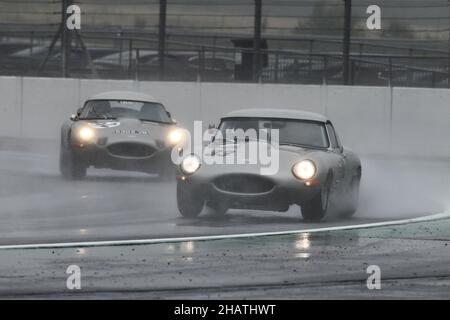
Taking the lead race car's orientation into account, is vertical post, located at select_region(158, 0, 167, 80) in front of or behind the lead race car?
behind

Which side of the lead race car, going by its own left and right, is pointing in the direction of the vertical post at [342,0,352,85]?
back

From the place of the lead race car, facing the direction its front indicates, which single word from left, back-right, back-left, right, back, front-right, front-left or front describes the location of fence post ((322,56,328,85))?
back

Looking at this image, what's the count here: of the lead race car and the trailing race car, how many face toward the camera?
2

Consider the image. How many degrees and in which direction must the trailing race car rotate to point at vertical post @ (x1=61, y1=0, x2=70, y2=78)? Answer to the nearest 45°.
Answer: approximately 180°

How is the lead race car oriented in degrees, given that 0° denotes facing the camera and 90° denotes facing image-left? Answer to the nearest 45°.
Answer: approximately 0°

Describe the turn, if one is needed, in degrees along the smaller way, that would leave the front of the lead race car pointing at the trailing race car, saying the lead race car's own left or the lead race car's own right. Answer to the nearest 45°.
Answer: approximately 135° to the lead race car's own right

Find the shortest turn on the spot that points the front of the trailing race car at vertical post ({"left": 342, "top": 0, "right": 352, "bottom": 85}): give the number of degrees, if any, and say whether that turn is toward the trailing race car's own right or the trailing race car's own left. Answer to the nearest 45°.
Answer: approximately 135° to the trailing race car's own left

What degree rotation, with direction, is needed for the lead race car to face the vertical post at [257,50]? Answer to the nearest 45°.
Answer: approximately 180°

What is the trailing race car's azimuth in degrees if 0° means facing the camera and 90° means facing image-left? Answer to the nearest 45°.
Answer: approximately 0°
